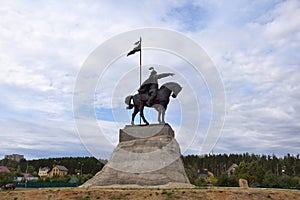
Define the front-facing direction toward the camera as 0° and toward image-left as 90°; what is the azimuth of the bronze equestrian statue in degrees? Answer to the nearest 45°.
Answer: approximately 270°
